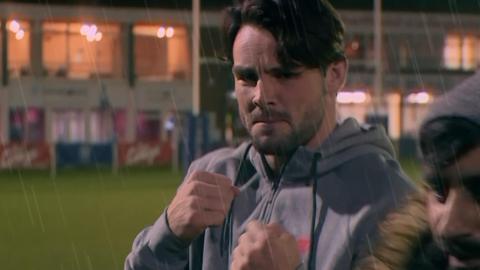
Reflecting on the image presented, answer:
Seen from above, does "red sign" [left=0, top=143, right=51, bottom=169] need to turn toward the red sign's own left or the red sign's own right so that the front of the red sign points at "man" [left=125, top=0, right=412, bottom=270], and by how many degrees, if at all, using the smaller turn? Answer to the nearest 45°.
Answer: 0° — it already faces them

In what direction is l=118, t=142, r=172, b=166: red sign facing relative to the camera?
toward the camera

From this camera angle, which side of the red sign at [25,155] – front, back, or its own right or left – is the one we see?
front

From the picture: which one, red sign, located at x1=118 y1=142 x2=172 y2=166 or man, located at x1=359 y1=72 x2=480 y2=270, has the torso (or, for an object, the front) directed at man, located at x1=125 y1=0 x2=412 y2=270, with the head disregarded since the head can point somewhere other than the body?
the red sign

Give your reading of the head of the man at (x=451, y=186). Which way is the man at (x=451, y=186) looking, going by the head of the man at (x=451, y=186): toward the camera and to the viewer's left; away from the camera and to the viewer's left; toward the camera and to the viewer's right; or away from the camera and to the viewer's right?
toward the camera and to the viewer's left

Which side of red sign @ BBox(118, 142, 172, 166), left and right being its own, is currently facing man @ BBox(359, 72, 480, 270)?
front

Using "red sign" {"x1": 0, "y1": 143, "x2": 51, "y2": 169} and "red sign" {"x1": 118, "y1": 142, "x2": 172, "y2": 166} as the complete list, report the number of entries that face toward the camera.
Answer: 2

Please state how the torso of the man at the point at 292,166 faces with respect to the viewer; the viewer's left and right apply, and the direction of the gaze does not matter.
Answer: facing the viewer and to the left of the viewer

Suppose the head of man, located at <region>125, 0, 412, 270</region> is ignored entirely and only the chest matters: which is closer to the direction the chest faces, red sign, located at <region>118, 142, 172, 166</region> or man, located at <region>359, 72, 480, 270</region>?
the man

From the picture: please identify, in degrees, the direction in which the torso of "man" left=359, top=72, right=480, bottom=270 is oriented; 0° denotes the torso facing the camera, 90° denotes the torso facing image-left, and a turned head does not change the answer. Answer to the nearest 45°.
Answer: approximately 45°

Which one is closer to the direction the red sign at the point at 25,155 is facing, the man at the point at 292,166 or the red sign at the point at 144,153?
the man
